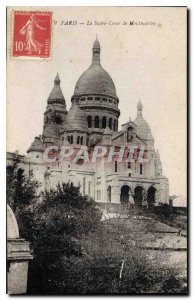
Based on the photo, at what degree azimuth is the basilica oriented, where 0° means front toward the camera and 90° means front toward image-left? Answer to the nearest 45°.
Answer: approximately 315°
